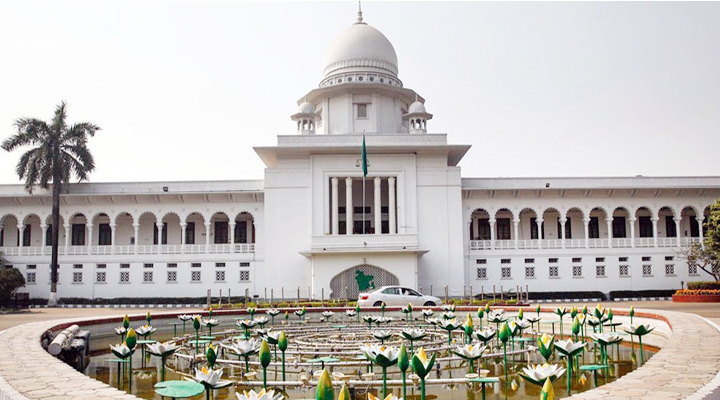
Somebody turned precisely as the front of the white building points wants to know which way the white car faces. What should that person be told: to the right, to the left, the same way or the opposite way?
to the left

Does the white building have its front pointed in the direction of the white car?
yes

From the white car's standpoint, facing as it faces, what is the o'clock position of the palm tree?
The palm tree is roughly at 7 o'clock from the white car.

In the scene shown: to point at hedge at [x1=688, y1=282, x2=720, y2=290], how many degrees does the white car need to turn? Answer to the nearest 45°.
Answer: approximately 45° to its left

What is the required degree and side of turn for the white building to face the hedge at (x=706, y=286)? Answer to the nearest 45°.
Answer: approximately 90° to its left

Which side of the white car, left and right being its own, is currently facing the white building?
left

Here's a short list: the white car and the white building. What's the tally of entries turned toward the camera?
1

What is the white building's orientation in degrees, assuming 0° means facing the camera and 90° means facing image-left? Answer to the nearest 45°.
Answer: approximately 0°

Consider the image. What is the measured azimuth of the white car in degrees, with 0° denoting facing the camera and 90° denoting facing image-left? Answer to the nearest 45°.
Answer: approximately 270°
